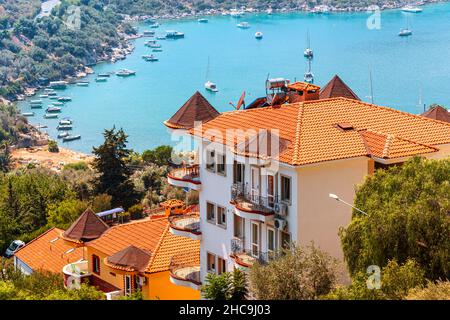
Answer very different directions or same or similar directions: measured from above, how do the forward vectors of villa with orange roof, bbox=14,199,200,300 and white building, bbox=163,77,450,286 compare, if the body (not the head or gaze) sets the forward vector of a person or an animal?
same or similar directions

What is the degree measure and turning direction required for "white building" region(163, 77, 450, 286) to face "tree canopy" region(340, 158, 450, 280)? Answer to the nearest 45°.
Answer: approximately 90° to its left

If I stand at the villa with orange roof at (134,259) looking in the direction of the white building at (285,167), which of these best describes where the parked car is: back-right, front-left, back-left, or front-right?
back-left

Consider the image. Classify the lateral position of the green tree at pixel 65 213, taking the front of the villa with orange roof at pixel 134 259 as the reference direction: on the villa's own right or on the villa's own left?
on the villa's own right

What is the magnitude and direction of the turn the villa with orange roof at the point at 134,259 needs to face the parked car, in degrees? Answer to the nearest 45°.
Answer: approximately 135° to its right

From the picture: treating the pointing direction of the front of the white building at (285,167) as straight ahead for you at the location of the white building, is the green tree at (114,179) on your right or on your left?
on your right

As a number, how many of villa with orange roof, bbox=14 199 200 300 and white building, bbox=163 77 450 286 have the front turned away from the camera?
0

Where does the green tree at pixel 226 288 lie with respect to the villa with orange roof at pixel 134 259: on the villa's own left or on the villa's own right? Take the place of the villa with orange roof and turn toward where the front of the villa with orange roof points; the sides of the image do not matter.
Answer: on the villa's own left

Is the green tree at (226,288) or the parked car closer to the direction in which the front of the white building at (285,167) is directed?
the green tree

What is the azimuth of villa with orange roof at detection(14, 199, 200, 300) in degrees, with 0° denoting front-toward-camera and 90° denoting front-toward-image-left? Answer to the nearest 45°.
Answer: approximately 45°
